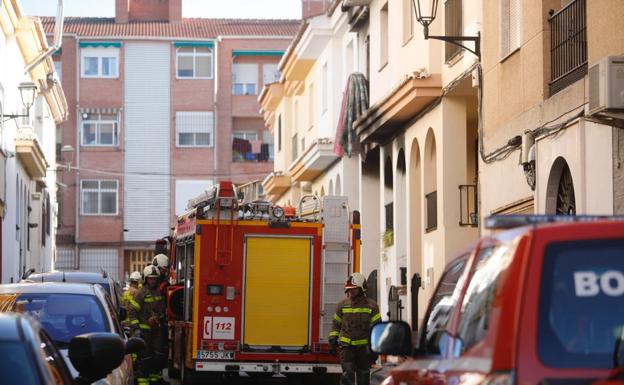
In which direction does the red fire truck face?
away from the camera

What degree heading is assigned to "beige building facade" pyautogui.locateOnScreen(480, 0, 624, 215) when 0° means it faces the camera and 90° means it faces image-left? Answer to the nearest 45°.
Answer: approximately 45°

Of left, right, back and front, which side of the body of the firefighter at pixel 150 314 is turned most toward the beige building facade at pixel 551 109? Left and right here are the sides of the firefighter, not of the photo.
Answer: front

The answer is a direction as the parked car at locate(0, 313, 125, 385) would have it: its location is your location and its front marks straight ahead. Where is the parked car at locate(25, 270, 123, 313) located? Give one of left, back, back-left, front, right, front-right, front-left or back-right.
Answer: back

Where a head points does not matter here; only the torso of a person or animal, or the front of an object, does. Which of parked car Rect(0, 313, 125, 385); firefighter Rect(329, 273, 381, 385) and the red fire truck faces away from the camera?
the red fire truck

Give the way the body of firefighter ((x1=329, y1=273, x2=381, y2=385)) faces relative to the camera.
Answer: toward the camera

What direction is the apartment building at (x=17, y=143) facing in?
to the viewer's right

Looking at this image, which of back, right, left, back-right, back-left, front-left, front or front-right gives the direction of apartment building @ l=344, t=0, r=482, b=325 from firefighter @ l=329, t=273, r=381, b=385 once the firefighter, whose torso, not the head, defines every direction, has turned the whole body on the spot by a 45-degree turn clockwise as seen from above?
back-right

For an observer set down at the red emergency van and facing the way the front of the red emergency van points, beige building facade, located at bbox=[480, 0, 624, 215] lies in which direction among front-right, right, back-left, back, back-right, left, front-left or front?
front-right

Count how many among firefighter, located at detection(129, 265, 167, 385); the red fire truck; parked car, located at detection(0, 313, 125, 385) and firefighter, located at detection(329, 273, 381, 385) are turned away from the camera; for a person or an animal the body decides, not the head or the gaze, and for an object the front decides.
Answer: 1

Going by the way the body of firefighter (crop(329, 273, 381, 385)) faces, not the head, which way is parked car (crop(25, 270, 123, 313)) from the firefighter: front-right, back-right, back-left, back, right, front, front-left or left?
back-right

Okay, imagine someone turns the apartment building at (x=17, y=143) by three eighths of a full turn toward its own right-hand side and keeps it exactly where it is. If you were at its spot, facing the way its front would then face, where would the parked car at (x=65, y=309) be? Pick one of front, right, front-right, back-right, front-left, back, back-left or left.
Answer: front-left
